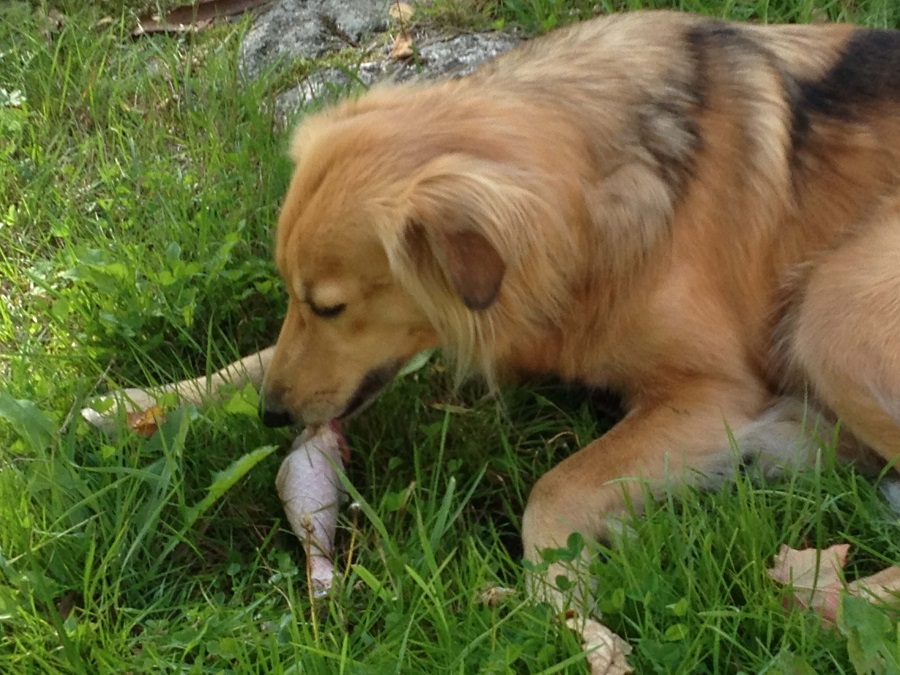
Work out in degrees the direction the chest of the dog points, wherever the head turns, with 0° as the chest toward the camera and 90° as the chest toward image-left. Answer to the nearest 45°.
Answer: approximately 90°

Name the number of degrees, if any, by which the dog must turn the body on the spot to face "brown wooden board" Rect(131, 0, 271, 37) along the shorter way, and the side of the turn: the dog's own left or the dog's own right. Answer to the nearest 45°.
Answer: approximately 45° to the dog's own right

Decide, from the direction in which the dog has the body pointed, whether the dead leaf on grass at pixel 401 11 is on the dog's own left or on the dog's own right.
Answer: on the dog's own right

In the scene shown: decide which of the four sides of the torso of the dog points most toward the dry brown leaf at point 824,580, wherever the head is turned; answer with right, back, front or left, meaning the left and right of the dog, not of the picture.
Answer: left

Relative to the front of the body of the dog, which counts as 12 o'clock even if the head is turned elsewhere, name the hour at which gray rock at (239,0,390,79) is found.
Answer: The gray rock is roughly at 2 o'clock from the dog.

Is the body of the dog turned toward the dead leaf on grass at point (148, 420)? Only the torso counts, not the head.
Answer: yes

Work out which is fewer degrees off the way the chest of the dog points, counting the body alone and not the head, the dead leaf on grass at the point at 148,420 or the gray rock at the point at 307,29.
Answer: the dead leaf on grass

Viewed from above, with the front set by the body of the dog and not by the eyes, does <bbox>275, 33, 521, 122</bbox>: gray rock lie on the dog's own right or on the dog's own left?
on the dog's own right

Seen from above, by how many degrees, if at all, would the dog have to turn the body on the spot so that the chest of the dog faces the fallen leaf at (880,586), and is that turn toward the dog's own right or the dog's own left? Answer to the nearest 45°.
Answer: approximately 135° to the dog's own left

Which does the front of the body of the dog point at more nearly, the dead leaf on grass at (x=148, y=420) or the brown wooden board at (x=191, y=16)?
the dead leaf on grass
